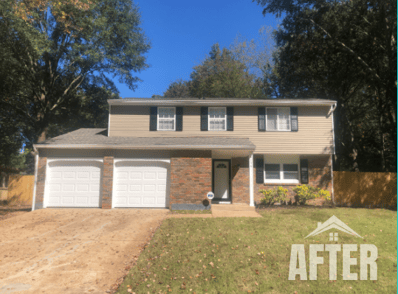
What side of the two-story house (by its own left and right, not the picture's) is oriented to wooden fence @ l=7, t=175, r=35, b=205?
right

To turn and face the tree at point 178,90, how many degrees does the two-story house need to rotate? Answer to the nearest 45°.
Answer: approximately 180°

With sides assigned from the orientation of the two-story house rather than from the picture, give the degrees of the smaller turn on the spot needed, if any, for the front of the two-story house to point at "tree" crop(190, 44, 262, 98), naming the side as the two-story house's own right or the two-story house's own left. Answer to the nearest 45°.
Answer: approximately 180°

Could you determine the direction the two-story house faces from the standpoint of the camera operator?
facing the viewer

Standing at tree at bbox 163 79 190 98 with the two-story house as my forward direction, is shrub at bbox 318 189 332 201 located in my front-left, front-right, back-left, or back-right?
front-left

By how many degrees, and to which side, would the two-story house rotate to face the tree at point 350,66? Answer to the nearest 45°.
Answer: approximately 90° to its left

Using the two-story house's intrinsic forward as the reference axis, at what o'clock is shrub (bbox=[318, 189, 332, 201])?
The shrub is roughly at 9 o'clock from the two-story house.

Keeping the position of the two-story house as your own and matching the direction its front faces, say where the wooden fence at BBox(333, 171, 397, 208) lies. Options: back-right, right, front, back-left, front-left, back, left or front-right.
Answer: left

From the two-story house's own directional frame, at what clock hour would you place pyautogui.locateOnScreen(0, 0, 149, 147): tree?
The tree is roughly at 4 o'clock from the two-story house.
